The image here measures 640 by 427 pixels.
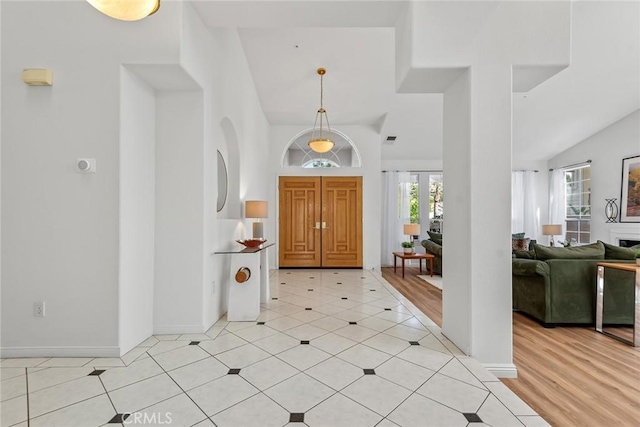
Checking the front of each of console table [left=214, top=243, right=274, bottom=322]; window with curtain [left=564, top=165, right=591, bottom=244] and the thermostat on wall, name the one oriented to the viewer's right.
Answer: the console table

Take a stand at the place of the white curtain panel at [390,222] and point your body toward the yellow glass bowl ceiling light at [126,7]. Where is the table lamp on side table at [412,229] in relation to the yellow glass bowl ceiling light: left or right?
left

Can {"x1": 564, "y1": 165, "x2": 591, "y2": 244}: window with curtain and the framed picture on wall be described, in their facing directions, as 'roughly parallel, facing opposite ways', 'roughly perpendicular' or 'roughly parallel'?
roughly parallel

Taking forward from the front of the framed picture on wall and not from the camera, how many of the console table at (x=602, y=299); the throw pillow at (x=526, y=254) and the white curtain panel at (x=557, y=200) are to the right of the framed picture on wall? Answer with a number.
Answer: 1

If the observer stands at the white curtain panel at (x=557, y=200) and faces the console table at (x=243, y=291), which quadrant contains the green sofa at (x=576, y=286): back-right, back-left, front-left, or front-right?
front-left

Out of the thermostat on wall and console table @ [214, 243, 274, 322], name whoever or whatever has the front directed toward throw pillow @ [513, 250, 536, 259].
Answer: the console table

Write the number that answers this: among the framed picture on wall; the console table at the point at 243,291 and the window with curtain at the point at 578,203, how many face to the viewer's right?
1

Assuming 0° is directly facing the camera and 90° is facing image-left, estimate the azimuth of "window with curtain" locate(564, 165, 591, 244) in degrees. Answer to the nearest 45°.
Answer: approximately 45°

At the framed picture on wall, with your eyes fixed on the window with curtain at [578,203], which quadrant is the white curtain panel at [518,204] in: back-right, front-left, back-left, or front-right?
front-left

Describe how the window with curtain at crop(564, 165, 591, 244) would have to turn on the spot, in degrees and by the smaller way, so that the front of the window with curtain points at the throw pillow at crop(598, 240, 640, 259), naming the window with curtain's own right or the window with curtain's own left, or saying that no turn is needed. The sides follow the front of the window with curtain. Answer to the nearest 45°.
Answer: approximately 45° to the window with curtain's own left

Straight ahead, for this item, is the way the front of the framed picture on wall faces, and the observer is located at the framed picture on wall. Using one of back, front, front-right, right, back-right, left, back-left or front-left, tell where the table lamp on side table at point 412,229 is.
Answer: front

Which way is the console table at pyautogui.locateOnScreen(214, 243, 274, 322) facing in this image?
to the viewer's right

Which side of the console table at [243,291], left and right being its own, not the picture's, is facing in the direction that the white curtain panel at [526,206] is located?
front

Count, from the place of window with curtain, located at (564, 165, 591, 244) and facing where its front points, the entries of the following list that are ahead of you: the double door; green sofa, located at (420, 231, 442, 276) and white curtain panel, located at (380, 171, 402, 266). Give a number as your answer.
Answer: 3

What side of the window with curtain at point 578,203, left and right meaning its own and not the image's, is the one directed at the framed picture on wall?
left

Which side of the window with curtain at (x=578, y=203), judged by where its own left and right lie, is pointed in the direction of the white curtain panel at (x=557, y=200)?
right

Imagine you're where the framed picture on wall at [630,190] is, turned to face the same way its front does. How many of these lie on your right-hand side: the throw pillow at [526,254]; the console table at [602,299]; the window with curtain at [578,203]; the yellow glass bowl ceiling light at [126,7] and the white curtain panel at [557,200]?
2

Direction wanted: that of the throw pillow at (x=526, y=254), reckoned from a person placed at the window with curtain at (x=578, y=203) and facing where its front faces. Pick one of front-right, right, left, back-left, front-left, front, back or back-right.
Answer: front-left
